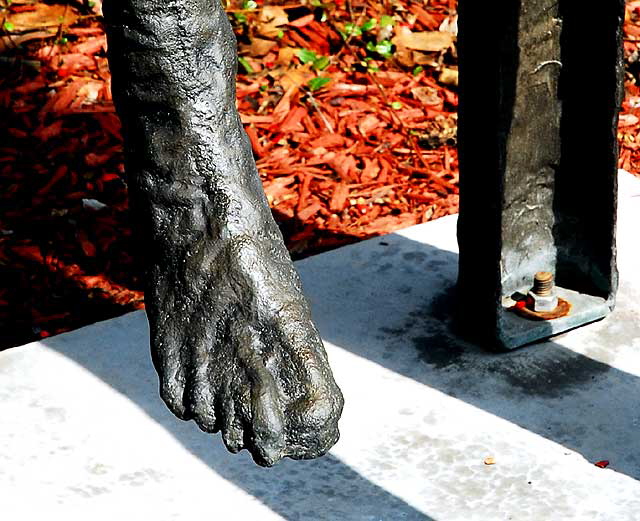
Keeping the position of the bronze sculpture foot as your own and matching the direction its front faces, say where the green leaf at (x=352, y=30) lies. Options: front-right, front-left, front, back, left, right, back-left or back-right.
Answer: back

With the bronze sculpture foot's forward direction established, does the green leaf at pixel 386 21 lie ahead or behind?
behind

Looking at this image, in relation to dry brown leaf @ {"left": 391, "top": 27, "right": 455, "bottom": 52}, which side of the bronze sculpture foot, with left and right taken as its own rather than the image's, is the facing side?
back

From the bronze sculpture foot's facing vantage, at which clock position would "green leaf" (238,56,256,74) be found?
The green leaf is roughly at 6 o'clock from the bronze sculpture foot.

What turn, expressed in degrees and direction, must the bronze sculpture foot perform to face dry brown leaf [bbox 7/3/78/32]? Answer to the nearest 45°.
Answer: approximately 180°

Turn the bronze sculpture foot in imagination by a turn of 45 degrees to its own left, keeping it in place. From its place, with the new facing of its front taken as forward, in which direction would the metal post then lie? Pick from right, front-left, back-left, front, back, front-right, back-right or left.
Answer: left

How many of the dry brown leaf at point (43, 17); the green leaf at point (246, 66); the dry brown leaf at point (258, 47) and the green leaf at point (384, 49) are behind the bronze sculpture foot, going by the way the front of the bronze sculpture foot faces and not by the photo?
4

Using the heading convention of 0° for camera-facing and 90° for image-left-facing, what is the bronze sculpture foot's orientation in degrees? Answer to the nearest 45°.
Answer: approximately 0°

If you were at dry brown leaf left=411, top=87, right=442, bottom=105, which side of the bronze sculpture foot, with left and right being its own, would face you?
back

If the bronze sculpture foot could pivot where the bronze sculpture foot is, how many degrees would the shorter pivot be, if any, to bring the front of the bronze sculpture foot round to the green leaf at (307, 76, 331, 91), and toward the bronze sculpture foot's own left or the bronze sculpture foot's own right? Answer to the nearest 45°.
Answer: approximately 180°

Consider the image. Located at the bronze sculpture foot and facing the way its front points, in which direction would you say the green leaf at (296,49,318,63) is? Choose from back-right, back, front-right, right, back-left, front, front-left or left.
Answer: back

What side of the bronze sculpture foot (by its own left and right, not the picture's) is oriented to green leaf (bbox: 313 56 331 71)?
back
